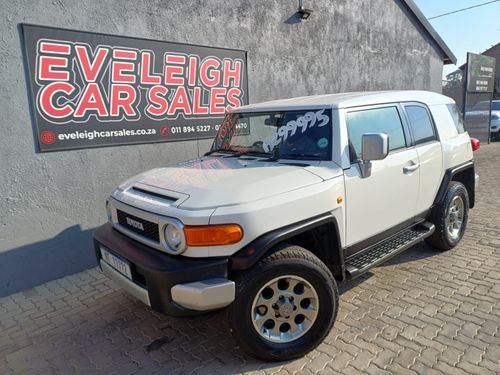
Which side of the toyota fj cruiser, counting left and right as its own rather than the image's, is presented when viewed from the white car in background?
back

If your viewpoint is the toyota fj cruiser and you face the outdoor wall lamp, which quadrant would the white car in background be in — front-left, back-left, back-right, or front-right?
front-right

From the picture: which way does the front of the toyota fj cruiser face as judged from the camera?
facing the viewer and to the left of the viewer

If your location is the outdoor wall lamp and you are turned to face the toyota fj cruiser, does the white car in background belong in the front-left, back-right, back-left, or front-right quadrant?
back-left

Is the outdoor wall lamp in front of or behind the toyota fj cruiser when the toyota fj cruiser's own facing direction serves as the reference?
behind

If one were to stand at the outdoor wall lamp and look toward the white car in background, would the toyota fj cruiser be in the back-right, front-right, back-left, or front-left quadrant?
back-right
